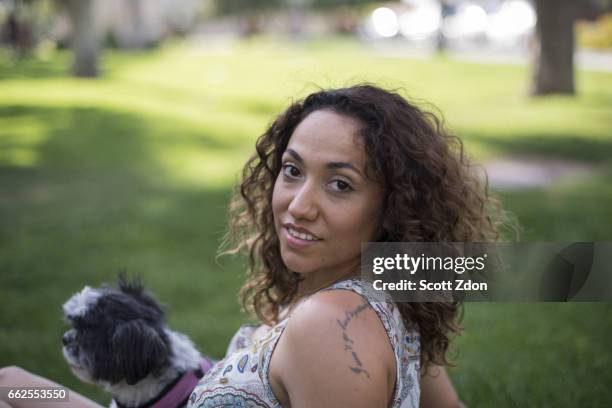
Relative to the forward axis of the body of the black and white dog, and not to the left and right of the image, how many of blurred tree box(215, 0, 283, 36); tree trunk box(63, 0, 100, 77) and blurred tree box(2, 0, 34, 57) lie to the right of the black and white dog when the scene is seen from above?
3

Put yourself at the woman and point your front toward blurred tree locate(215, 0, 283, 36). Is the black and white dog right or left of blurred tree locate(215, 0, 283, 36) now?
left

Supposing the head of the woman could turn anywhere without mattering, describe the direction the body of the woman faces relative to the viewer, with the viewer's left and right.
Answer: facing to the left of the viewer

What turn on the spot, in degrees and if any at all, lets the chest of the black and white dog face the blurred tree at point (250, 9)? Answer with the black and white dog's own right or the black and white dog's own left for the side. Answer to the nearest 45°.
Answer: approximately 90° to the black and white dog's own right

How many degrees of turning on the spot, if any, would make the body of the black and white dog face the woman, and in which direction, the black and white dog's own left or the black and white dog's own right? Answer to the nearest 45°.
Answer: approximately 135° to the black and white dog's own left

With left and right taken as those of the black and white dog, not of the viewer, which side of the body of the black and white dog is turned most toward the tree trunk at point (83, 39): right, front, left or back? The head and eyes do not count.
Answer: right

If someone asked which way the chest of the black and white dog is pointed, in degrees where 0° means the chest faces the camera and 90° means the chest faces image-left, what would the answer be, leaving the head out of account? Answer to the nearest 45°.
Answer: approximately 90°

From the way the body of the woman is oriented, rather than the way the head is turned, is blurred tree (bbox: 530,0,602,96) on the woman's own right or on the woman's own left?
on the woman's own right

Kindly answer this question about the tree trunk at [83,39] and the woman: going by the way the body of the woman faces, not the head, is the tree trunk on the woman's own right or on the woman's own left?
on the woman's own right

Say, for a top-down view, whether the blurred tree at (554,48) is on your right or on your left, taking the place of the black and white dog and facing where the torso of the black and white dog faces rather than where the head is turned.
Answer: on your right

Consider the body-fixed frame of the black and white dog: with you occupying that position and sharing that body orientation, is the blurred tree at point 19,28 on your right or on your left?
on your right
